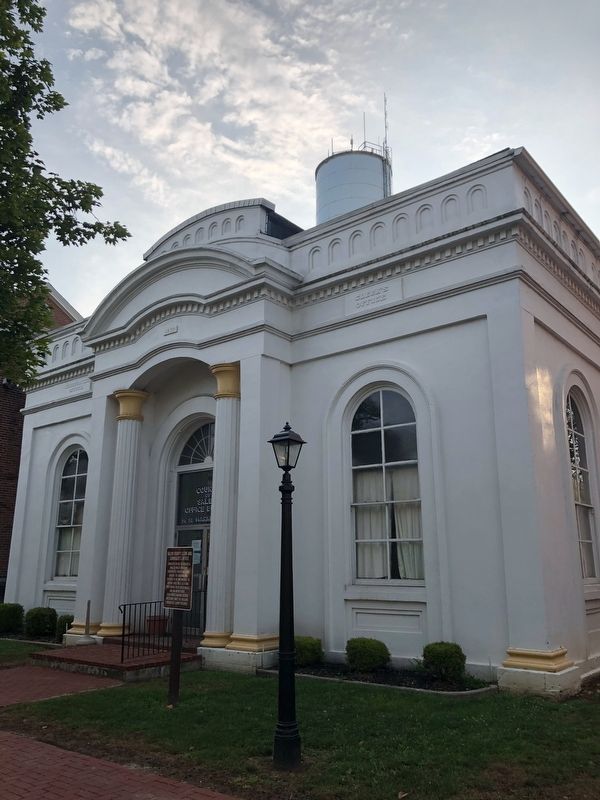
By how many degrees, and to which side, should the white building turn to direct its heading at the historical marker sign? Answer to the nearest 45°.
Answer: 0° — it already faces it

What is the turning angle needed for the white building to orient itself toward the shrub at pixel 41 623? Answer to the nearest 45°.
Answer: approximately 90° to its right

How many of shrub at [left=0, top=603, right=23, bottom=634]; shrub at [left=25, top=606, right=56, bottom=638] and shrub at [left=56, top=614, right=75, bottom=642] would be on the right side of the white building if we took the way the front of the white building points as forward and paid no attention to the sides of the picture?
3

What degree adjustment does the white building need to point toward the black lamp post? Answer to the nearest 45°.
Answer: approximately 45° to its left

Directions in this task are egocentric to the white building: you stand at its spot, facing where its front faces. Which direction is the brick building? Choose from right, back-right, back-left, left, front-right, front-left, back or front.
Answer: right

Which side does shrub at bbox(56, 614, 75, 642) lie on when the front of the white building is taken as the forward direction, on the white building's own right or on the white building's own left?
on the white building's own right

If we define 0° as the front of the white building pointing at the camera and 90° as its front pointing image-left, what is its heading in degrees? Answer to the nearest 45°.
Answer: approximately 45°

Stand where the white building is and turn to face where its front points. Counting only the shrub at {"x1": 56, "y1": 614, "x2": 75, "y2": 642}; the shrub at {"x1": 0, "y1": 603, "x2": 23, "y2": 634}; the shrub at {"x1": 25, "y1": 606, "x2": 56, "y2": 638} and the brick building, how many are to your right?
4

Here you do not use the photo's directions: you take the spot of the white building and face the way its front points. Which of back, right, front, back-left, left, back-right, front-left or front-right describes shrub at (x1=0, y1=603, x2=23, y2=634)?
right
